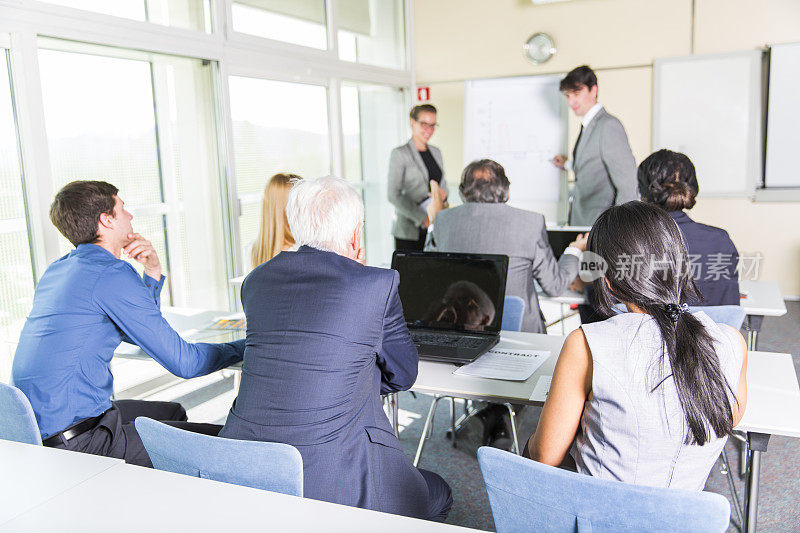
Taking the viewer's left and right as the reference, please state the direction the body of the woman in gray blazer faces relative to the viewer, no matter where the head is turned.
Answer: facing the viewer and to the right of the viewer

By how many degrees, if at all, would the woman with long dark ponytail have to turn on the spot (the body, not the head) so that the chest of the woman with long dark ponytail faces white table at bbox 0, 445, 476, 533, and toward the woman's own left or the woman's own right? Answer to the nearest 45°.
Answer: approximately 90° to the woman's own left

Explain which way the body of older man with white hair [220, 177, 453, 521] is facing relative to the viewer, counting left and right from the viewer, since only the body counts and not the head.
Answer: facing away from the viewer and to the right of the viewer

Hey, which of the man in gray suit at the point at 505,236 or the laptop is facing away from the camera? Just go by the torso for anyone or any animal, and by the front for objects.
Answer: the man in gray suit

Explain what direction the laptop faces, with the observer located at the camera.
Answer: facing the viewer

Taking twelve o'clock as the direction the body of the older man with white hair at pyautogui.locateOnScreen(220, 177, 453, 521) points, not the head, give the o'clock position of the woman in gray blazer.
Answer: The woman in gray blazer is roughly at 11 o'clock from the older man with white hair.

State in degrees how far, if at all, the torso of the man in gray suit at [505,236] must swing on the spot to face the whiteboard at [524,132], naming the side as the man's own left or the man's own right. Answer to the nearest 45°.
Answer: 0° — they already face it

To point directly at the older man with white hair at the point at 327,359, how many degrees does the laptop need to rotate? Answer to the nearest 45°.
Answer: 0° — it already faces them

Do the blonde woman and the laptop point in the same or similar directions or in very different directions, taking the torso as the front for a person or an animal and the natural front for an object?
very different directions

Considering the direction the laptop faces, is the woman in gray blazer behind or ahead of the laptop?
behind

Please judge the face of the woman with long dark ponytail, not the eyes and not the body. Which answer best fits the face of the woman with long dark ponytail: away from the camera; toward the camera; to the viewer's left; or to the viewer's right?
away from the camera

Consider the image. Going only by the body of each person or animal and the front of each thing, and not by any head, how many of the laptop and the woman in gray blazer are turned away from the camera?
0

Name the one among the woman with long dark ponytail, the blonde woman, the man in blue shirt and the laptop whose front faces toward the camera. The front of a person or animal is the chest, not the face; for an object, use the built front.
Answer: the laptop

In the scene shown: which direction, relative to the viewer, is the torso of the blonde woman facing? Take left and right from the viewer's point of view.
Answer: facing away from the viewer and to the right of the viewer

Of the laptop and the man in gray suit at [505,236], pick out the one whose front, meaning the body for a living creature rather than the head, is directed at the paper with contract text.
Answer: the laptop

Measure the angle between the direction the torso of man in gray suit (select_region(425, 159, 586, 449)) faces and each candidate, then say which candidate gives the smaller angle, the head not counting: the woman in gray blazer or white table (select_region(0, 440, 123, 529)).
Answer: the woman in gray blazer

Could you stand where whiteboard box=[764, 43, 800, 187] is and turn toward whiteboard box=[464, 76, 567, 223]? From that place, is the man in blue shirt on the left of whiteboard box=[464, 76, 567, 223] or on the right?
left

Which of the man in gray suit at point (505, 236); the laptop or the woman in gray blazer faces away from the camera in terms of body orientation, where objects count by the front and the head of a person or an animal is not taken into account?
the man in gray suit
